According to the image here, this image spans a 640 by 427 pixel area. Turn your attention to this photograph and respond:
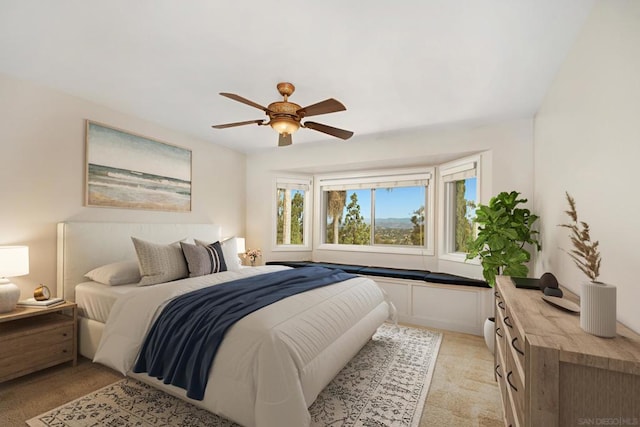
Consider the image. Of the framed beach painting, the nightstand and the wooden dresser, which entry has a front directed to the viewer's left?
the wooden dresser

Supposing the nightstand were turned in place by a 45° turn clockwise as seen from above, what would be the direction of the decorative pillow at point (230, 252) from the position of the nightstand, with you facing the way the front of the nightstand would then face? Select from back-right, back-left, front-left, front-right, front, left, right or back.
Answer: left

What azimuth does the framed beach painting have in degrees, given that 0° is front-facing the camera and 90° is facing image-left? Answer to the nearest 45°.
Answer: approximately 315°

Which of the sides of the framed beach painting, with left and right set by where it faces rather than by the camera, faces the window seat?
front

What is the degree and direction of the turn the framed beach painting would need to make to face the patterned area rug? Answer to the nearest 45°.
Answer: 0° — it already faces it

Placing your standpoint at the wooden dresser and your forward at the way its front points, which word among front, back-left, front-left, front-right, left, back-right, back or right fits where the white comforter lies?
front

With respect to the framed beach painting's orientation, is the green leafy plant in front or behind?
in front

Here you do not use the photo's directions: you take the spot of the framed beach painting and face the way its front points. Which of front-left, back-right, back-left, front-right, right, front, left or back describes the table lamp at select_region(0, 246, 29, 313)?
right

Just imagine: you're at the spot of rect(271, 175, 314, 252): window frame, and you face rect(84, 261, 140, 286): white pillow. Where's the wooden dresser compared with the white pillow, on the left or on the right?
left

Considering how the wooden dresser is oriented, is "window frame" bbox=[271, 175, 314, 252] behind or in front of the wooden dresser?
in front

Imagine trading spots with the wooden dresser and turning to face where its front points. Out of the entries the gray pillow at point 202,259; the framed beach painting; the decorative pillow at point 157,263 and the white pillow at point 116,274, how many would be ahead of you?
4

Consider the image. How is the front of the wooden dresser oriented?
to the viewer's left

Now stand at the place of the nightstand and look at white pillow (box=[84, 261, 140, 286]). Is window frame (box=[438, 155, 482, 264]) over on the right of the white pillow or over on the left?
right

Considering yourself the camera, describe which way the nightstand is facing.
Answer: facing the viewer and to the right of the viewer

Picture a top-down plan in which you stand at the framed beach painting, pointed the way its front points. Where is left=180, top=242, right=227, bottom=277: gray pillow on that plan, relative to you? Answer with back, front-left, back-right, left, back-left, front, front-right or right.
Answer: front

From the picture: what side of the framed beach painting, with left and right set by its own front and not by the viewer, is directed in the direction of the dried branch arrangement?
front
